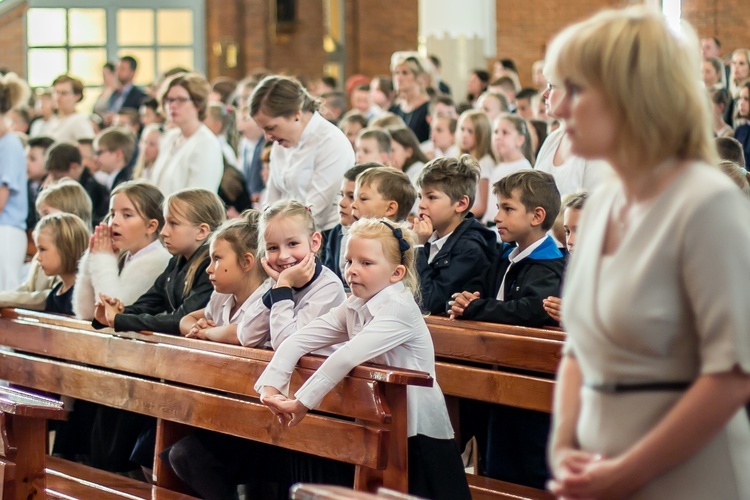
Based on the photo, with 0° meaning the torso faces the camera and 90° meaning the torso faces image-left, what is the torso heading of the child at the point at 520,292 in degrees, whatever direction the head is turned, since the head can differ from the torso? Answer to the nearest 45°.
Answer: approximately 45°

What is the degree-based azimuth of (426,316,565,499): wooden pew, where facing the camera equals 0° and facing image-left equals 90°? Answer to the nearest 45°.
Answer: approximately 45°

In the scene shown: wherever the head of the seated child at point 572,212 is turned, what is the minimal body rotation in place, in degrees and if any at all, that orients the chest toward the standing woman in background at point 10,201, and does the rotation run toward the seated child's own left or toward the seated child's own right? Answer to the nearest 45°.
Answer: approximately 90° to the seated child's own right

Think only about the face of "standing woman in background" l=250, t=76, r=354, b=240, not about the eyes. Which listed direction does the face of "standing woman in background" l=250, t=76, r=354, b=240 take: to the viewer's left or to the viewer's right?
to the viewer's left
